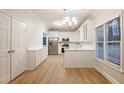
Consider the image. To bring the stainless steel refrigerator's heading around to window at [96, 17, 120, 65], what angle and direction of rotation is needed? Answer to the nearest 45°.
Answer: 0° — it already faces it

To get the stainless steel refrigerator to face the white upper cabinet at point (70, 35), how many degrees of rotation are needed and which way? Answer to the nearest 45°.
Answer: approximately 90° to its left

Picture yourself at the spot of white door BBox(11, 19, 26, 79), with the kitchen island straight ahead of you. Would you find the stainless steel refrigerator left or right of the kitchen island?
left

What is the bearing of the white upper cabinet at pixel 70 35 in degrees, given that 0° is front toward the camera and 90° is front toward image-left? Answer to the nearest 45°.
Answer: approximately 0°

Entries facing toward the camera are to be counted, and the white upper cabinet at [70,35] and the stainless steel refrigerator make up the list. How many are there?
2
